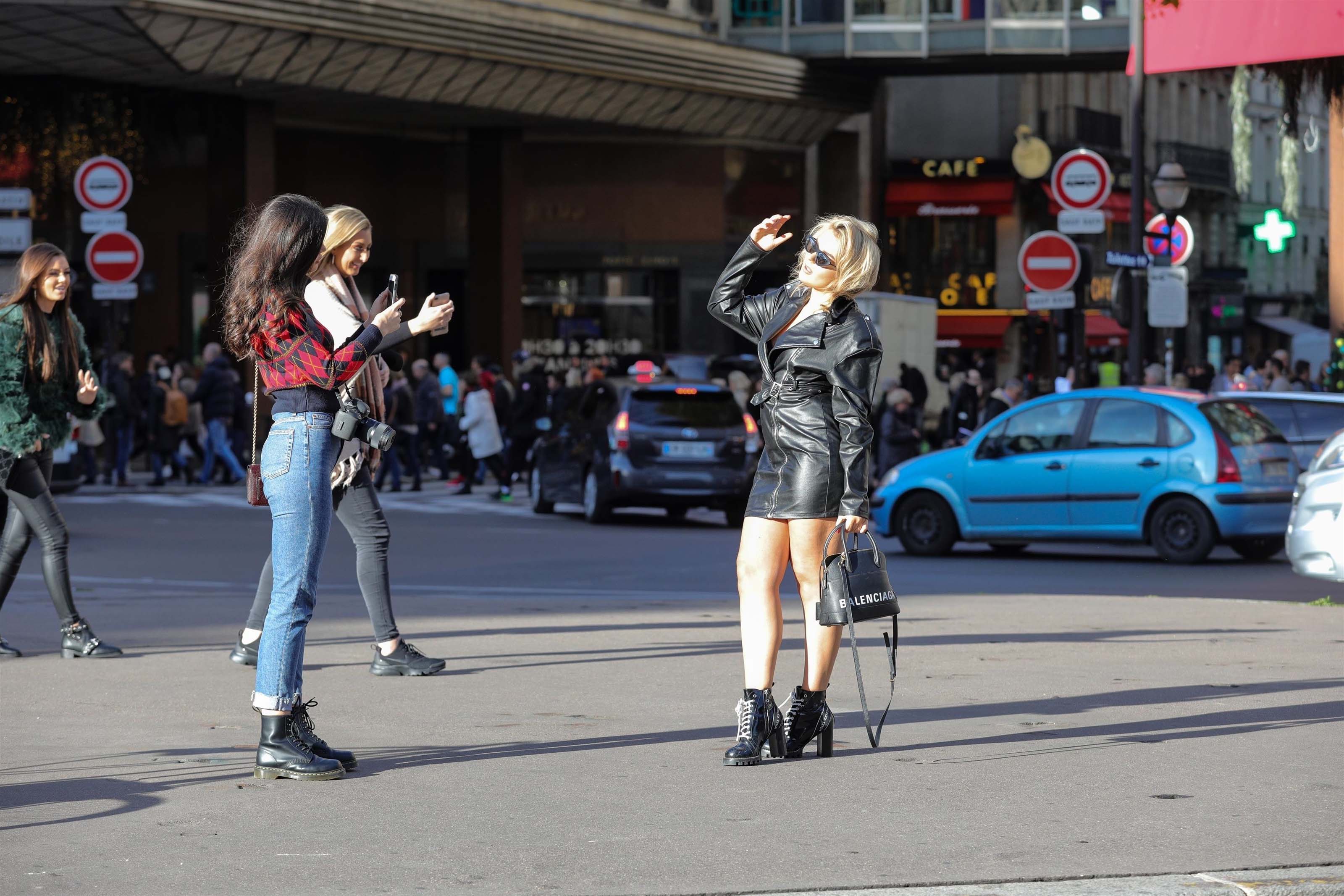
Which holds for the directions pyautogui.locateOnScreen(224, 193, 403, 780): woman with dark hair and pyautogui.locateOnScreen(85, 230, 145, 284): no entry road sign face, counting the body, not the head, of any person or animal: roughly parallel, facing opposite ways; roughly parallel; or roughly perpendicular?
roughly perpendicular

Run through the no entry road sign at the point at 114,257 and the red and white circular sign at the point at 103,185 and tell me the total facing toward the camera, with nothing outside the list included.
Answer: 2

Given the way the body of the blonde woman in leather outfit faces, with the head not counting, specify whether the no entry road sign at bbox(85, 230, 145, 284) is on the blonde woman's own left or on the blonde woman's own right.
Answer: on the blonde woman's own right

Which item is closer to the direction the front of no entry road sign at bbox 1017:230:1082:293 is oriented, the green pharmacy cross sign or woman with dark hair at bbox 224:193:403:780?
the woman with dark hair

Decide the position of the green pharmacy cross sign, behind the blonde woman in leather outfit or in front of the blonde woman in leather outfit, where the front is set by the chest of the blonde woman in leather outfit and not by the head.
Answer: behind

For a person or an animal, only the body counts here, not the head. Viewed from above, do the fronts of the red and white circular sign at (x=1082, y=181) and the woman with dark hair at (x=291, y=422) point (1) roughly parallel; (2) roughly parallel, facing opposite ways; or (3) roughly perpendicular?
roughly perpendicular

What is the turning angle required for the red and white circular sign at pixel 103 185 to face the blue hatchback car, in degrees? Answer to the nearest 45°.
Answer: approximately 45° to its left

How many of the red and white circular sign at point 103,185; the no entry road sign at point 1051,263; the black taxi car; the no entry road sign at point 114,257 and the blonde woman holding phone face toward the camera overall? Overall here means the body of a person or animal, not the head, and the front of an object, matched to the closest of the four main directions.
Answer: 3

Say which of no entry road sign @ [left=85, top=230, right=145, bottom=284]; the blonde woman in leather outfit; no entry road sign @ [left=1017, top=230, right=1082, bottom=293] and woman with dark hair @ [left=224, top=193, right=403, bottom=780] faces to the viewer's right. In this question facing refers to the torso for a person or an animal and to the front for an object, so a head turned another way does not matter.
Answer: the woman with dark hair

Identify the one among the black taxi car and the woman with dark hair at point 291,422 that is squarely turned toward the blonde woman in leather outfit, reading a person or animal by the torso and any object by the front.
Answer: the woman with dark hair

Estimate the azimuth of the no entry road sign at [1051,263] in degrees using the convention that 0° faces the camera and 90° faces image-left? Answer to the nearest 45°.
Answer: approximately 0°

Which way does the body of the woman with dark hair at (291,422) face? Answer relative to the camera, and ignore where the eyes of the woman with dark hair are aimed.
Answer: to the viewer's right

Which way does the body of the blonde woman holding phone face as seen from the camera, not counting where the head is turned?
to the viewer's right

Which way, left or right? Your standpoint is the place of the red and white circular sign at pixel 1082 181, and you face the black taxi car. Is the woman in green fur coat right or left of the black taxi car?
left

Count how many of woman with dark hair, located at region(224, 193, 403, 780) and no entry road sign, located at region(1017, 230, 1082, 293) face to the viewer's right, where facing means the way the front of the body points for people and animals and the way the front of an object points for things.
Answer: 1

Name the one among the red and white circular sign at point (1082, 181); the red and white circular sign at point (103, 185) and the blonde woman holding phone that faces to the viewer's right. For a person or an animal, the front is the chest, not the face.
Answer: the blonde woman holding phone
